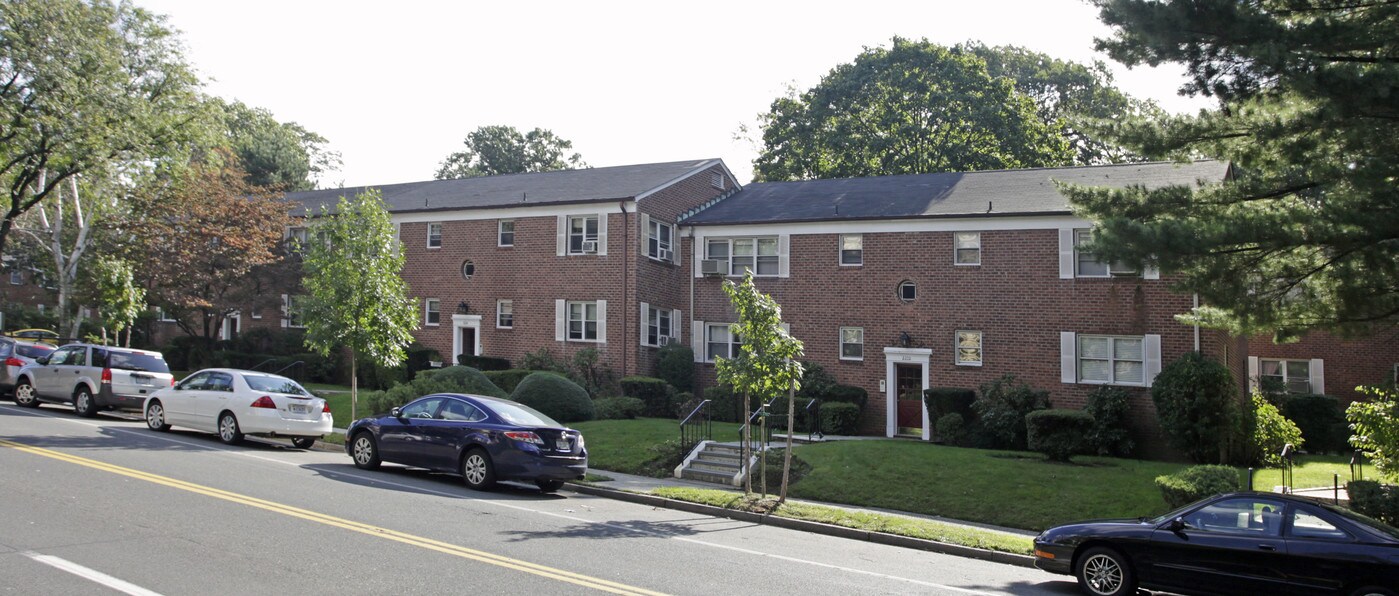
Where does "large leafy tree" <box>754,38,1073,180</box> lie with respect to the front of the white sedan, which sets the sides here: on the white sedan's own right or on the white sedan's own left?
on the white sedan's own right

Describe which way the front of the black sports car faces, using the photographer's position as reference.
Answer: facing to the left of the viewer

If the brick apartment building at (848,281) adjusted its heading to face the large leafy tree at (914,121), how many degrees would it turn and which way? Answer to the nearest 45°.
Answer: approximately 135° to its right

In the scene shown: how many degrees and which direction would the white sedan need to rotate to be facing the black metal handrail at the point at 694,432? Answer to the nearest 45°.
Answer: approximately 135° to its right

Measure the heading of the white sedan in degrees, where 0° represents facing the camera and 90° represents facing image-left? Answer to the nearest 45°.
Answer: approximately 135°

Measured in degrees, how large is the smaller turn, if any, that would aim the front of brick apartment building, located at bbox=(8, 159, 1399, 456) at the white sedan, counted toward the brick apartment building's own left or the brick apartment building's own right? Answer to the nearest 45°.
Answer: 0° — it already faces it

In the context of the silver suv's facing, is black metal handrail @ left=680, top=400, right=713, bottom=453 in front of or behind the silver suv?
behind

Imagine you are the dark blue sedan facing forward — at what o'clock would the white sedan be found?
The white sedan is roughly at 12 o'clock from the dark blue sedan.

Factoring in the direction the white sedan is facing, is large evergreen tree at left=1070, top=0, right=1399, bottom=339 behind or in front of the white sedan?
behind

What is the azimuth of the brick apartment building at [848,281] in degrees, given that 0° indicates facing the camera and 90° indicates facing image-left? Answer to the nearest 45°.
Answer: approximately 45°
